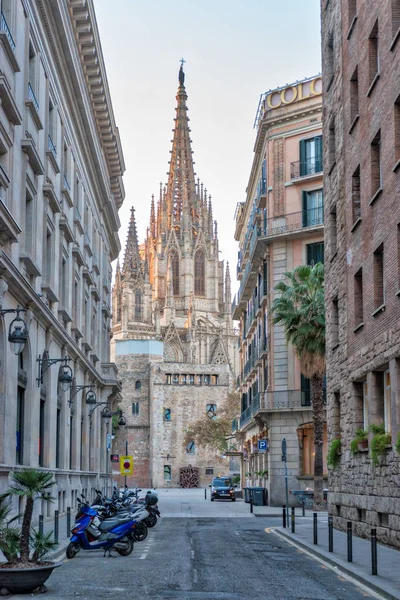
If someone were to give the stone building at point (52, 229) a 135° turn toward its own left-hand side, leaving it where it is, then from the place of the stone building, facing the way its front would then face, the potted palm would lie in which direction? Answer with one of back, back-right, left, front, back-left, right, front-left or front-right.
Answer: back-left

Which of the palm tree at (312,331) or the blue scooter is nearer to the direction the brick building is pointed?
the blue scooter

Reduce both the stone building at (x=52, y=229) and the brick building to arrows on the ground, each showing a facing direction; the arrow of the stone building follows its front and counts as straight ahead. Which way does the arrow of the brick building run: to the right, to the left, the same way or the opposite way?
the opposite way

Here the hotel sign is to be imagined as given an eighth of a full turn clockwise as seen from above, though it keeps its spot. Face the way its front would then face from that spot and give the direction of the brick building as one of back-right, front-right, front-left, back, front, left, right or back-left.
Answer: left

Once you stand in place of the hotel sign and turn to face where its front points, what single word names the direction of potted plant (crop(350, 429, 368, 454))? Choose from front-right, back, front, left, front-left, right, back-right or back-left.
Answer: front-left

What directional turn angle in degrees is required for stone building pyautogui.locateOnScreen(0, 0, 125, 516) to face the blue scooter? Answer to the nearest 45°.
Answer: approximately 90° to its right

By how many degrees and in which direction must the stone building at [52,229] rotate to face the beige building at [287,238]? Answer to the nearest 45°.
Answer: approximately 45° to its left

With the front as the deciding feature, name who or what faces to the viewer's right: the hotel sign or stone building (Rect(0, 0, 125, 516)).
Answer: the stone building

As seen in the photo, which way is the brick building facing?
to the viewer's left

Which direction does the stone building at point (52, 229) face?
to the viewer's right

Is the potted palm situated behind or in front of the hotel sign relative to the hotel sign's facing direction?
in front

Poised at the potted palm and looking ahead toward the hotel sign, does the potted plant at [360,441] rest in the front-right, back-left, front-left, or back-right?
front-right

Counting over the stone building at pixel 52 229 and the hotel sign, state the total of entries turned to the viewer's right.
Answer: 1

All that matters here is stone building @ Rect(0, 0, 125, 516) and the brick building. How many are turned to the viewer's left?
1

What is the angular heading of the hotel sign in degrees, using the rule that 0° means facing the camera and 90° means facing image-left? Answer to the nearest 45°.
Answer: approximately 45°
